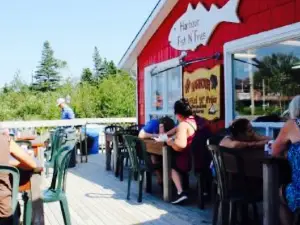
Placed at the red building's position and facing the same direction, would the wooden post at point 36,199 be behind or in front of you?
in front

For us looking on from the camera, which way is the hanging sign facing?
facing the viewer and to the left of the viewer

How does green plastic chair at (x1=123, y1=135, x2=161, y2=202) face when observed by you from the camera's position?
facing away from the viewer and to the right of the viewer

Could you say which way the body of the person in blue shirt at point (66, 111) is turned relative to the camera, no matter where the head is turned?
to the viewer's left

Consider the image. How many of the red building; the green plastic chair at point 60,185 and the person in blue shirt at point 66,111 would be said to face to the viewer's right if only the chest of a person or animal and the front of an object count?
0

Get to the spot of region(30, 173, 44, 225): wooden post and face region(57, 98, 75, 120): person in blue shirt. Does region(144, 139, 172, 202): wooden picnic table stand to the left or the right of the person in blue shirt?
right

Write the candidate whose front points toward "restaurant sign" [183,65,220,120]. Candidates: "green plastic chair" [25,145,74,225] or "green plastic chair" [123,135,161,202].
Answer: "green plastic chair" [123,135,161,202]

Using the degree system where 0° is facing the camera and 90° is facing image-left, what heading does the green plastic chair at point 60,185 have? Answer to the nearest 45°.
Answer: approximately 90°

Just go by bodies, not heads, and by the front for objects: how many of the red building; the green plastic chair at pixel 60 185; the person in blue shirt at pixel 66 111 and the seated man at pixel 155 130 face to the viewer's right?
1

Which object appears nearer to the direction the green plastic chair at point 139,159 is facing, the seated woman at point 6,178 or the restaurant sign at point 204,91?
the restaurant sign
